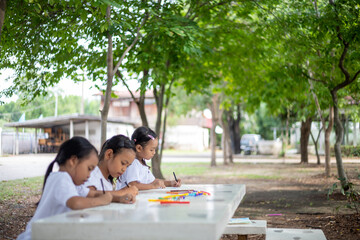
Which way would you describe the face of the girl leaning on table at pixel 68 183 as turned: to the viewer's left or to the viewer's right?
to the viewer's right

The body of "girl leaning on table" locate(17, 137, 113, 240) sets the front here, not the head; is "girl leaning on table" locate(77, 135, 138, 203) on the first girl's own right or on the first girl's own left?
on the first girl's own left

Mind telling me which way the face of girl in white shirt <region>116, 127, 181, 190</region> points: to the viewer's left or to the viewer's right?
to the viewer's right

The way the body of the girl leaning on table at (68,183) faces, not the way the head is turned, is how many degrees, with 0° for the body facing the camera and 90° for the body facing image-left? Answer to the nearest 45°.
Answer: approximately 270°

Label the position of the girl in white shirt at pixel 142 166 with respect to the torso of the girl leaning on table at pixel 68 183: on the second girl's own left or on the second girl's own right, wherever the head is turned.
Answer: on the second girl's own left
